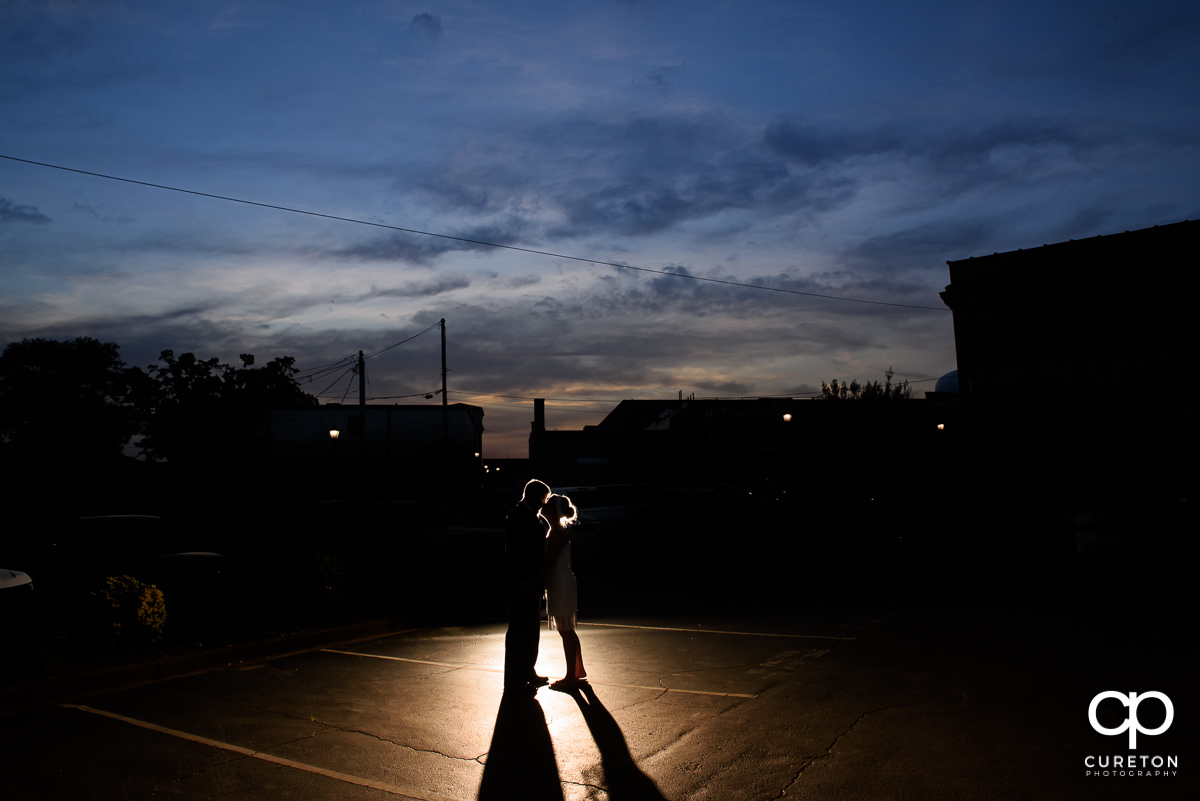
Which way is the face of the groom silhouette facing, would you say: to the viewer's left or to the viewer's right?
to the viewer's right

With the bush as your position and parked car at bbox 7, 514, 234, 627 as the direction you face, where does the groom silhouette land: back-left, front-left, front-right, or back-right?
back-right

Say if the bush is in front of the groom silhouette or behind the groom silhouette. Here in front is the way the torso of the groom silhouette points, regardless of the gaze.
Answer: behind

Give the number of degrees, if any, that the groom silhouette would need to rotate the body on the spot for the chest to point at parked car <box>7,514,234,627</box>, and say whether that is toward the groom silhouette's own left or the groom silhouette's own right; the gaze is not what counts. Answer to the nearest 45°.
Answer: approximately 135° to the groom silhouette's own left

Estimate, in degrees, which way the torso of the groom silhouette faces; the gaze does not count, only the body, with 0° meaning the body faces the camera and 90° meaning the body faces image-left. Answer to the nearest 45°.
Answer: approximately 270°

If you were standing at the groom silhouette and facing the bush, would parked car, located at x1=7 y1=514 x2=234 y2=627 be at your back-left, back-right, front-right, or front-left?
front-right
